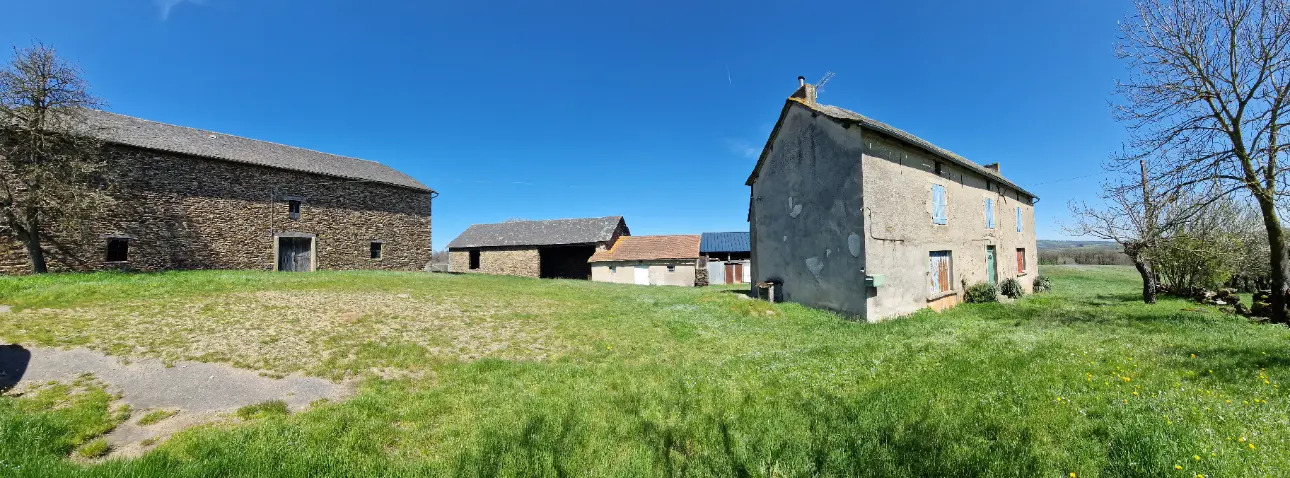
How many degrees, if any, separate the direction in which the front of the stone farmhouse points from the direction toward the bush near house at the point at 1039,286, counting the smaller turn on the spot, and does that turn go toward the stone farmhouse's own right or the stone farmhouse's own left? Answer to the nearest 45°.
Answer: approximately 90° to the stone farmhouse's own left

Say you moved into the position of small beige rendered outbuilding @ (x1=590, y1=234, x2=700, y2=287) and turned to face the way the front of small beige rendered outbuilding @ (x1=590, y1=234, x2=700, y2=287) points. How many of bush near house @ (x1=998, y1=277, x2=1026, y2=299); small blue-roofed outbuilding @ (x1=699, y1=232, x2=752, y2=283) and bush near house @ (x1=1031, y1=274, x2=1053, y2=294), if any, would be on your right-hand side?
0

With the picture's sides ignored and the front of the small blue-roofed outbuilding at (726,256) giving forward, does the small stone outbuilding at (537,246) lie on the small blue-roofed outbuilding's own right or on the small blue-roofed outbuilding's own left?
on the small blue-roofed outbuilding's own right

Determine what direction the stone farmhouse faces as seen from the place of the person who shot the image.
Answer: facing the viewer and to the right of the viewer

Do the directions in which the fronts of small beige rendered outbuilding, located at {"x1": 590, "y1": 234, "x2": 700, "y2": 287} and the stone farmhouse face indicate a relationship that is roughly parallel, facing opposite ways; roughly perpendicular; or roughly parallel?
roughly parallel

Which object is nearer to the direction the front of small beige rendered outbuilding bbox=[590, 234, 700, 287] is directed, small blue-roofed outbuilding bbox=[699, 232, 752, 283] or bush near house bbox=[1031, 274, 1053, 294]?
the bush near house

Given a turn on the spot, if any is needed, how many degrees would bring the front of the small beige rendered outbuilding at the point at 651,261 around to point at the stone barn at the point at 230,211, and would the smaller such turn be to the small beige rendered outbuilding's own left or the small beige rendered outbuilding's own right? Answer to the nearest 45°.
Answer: approximately 45° to the small beige rendered outbuilding's own right

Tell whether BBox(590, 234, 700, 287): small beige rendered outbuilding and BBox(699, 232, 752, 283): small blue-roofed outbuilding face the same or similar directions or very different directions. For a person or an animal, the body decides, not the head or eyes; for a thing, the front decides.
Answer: same or similar directions

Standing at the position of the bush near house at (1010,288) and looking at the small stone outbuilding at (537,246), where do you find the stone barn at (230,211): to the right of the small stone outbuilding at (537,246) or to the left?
left

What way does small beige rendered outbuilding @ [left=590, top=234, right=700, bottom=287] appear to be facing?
toward the camera

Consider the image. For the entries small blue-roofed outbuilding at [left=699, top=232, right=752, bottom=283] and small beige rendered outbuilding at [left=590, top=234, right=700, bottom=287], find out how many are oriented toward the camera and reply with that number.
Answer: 2

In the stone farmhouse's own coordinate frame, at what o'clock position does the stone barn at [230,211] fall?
The stone barn is roughly at 4 o'clock from the stone farmhouse.

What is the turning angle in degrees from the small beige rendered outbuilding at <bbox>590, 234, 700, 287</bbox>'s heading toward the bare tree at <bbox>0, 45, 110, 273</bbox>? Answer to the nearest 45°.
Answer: approximately 45° to its right

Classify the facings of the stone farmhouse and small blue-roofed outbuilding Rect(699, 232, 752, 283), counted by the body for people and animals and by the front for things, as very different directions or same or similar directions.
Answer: same or similar directions

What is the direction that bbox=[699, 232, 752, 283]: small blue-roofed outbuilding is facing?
toward the camera
